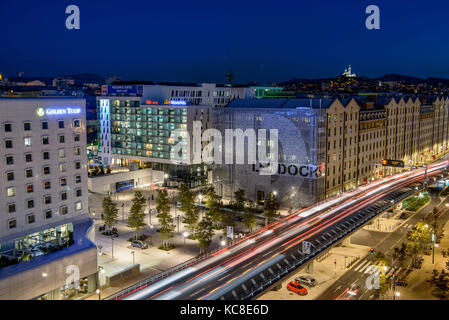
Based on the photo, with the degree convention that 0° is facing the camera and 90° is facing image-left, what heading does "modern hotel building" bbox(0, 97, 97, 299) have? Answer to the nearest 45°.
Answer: approximately 315°

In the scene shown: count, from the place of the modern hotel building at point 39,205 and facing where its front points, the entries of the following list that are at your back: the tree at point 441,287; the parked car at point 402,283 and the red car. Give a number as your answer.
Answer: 0

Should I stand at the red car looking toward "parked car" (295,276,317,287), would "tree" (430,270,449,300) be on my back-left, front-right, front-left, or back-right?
front-right

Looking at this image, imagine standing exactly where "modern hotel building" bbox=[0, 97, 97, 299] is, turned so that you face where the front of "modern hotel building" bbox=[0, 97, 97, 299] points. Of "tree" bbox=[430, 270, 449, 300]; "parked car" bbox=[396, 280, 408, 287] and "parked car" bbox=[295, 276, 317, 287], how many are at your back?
0

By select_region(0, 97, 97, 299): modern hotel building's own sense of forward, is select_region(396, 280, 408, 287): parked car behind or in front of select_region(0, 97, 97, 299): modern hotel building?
in front

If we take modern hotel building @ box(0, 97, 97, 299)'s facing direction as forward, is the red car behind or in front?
in front

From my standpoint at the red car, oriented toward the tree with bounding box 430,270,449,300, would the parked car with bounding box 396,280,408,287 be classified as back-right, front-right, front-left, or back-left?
front-left

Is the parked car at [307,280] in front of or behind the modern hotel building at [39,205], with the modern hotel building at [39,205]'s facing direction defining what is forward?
in front
